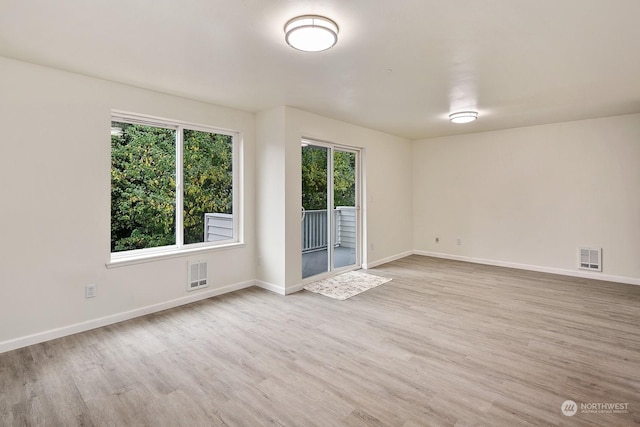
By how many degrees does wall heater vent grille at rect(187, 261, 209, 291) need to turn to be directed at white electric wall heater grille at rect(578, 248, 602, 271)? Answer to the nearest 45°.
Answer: approximately 45° to its left

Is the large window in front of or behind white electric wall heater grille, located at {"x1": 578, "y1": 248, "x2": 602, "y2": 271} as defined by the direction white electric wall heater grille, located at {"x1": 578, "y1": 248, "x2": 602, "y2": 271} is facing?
in front

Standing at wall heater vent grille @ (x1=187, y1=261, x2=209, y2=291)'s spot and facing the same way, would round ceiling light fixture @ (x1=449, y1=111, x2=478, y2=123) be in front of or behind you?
in front

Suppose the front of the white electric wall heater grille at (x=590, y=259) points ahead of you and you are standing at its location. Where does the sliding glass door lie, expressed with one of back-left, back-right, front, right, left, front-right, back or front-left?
front-right

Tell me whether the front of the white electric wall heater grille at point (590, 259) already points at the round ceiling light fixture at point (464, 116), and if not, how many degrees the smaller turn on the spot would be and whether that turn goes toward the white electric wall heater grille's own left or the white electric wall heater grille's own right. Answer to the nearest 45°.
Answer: approximately 45° to the white electric wall heater grille's own right

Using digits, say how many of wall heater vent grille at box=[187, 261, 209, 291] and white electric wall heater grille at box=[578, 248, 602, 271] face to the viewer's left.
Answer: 0

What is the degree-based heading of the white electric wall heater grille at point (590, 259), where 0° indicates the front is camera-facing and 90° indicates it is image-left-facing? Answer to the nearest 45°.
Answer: approximately 0°

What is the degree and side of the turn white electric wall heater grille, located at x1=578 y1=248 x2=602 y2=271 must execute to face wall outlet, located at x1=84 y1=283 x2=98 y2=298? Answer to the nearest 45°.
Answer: approximately 45° to its right
